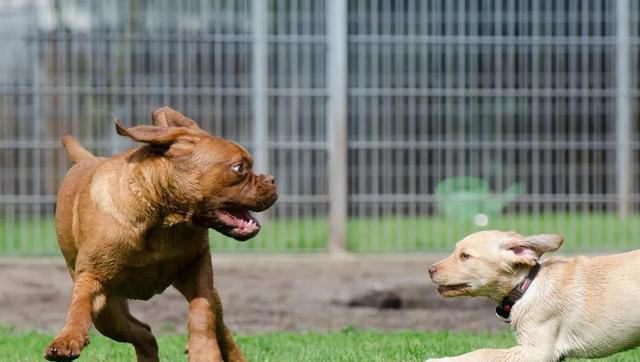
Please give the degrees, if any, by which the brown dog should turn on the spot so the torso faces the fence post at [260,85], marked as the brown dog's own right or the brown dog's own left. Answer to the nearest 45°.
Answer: approximately 135° to the brown dog's own left

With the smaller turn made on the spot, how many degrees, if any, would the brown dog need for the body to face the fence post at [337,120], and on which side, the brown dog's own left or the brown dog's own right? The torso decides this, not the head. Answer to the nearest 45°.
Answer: approximately 135° to the brown dog's own left

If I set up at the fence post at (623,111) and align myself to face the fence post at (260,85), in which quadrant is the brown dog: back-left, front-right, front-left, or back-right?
front-left

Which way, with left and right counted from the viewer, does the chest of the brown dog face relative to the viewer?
facing the viewer and to the right of the viewer

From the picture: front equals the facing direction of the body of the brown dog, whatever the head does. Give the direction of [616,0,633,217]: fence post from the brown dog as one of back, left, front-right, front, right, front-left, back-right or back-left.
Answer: left

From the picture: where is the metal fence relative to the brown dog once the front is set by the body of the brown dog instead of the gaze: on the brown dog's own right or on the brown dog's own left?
on the brown dog's own left
